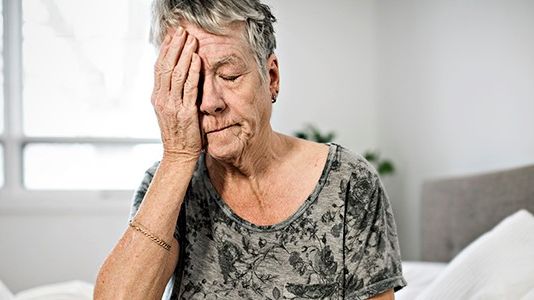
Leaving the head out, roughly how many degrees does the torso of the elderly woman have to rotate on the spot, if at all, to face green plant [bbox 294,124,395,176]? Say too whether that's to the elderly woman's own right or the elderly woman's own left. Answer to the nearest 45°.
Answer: approximately 180°

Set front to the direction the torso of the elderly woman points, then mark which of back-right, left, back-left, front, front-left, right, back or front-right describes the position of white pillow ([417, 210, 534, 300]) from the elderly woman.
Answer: back-left

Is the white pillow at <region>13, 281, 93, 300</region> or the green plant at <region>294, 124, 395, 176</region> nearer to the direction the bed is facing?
the white pillow

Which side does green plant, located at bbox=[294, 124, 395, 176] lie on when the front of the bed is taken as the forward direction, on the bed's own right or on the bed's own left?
on the bed's own right

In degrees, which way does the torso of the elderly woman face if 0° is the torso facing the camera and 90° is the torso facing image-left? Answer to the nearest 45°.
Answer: approximately 0°

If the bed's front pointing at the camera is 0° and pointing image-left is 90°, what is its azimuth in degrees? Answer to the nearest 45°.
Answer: approximately 45°

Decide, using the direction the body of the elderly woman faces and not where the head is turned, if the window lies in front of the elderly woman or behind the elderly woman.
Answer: behind
